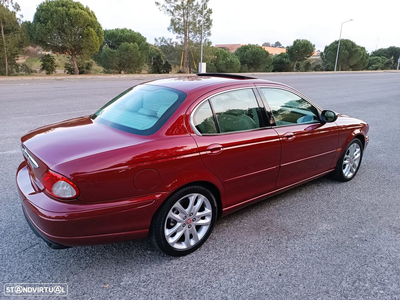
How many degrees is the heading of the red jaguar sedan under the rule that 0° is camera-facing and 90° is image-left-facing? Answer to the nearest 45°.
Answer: approximately 225°

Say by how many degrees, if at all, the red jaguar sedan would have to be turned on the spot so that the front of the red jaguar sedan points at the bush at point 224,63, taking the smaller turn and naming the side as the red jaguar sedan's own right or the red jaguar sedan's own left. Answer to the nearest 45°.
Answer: approximately 45° to the red jaguar sedan's own left

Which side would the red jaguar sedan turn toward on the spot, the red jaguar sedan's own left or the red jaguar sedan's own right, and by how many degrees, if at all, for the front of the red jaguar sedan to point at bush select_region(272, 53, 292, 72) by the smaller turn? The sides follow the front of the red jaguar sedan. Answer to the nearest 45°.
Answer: approximately 45° to the red jaguar sedan's own left

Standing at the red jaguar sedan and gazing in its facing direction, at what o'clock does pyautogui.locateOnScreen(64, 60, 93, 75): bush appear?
The bush is roughly at 10 o'clock from the red jaguar sedan.

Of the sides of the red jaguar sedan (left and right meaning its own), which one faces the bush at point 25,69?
left
